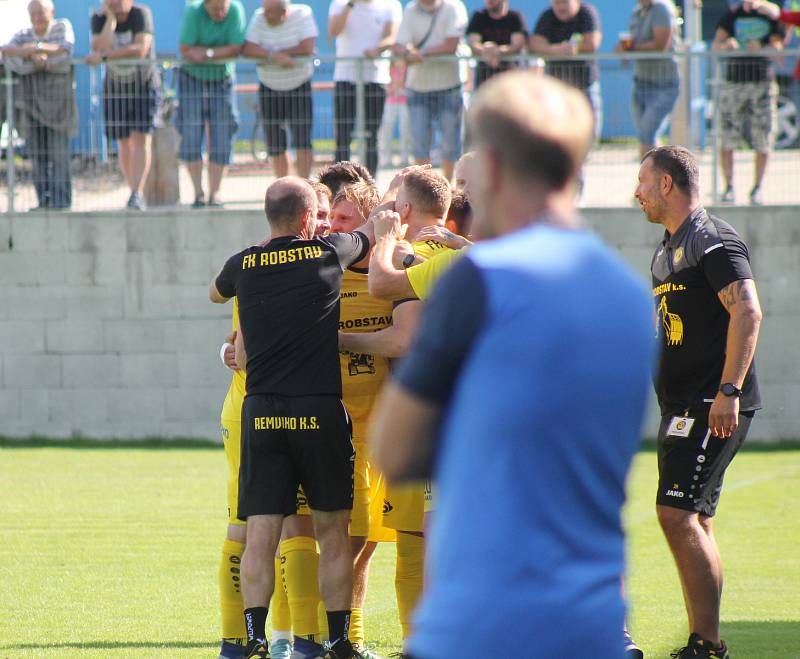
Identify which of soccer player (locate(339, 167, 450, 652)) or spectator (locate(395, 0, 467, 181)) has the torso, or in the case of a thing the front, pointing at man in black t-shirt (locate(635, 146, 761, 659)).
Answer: the spectator

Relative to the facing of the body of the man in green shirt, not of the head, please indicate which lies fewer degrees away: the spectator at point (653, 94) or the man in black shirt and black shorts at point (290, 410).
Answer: the man in black shirt and black shorts

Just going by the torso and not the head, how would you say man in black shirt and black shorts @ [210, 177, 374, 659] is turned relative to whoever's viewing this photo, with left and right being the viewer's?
facing away from the viewer

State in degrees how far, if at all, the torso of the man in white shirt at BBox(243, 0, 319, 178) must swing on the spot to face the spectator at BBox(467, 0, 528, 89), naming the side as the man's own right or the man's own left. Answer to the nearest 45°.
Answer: approximately 90° to the man's own left

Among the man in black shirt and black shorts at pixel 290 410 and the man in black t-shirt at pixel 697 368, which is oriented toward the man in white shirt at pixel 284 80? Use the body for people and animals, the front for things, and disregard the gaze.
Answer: the man in black shirt and black shorts
